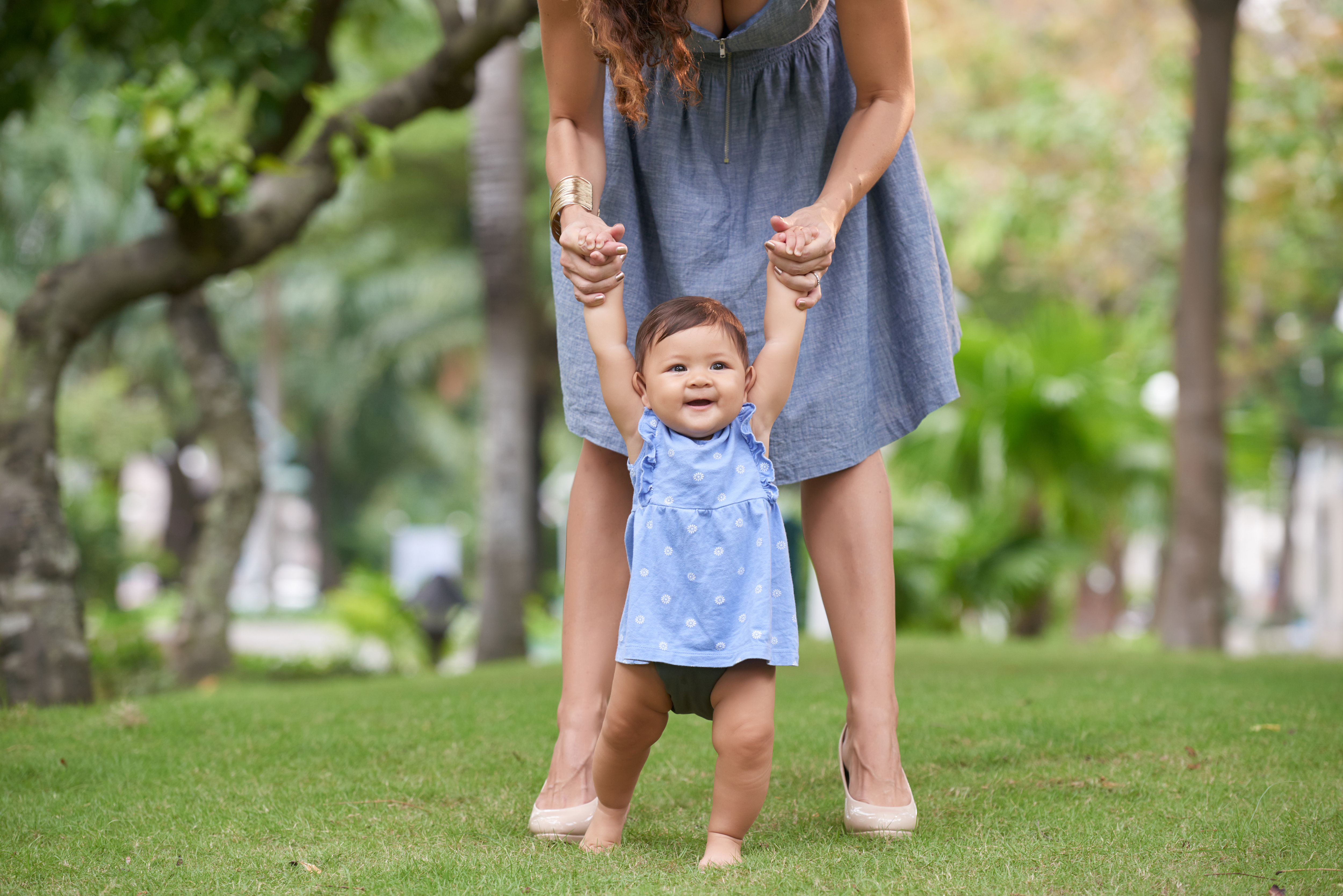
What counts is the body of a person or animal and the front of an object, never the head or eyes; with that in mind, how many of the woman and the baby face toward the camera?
2

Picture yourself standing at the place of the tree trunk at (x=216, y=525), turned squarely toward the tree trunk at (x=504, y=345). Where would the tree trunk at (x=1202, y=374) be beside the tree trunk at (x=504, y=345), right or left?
right

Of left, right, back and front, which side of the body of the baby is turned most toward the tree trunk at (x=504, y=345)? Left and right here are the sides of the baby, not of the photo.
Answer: back

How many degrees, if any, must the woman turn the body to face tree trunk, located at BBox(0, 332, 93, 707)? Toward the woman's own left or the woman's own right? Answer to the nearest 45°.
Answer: approximately 135° to the woman's own right

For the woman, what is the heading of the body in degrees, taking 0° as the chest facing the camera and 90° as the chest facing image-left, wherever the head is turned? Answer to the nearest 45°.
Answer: approximately 0°
